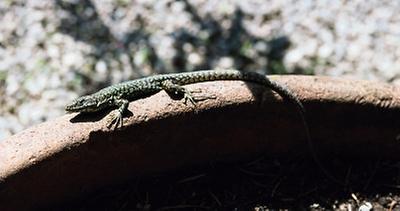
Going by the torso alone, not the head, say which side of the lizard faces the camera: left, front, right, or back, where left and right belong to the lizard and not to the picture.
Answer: left
